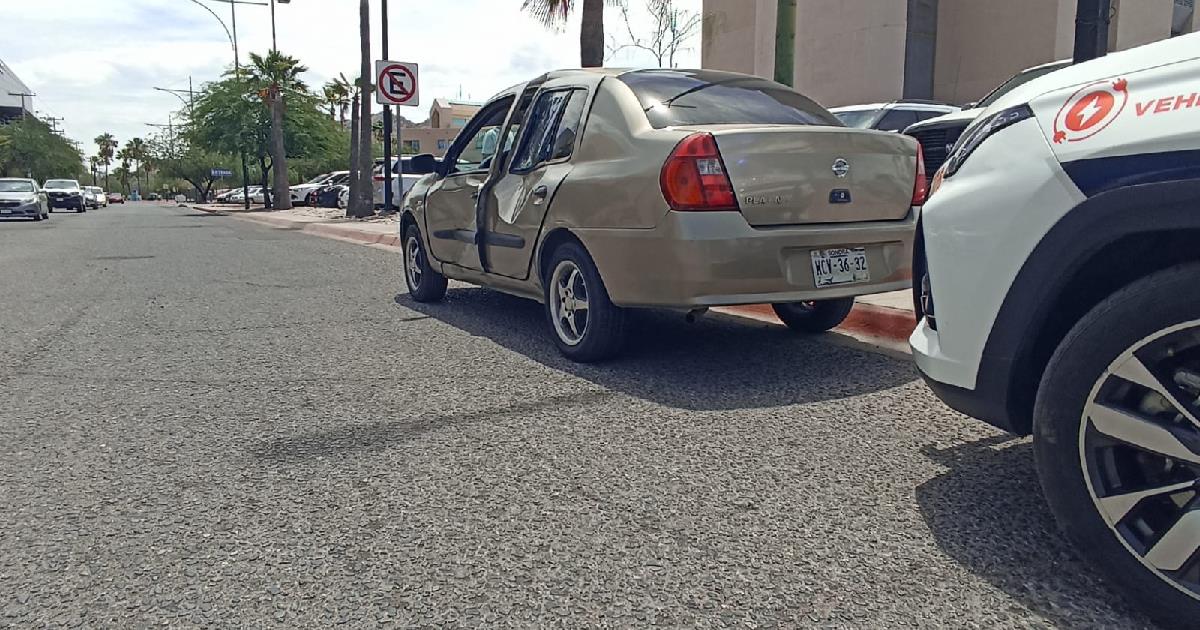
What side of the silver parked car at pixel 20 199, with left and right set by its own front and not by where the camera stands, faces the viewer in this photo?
front

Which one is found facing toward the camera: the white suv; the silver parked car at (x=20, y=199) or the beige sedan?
the silver parked car

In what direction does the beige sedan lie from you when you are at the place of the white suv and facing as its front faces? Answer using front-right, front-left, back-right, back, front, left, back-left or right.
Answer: front-right

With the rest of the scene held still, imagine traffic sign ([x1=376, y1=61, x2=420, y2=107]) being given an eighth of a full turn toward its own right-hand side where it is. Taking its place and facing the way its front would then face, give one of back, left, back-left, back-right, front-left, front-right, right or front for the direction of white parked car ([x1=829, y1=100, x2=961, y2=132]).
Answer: left

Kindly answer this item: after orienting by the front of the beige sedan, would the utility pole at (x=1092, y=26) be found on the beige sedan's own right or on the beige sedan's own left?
on the beige sedan's own right

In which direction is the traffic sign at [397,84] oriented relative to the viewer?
toward the camera

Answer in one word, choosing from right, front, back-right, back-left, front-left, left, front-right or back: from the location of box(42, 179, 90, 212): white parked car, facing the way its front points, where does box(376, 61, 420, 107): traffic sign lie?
front

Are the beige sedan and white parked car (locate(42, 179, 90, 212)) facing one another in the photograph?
yes

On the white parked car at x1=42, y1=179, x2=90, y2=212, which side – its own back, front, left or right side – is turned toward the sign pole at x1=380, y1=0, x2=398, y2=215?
front

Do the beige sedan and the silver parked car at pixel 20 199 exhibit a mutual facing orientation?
yes

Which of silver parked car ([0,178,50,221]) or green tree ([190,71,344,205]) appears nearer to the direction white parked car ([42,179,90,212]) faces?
the silver parked car

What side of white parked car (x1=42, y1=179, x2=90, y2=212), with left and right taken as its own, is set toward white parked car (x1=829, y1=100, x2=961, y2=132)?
front

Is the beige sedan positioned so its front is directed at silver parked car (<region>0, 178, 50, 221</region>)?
yes

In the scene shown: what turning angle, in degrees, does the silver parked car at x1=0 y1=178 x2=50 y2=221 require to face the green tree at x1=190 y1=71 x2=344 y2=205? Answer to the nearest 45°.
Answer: approximately 135° to its left

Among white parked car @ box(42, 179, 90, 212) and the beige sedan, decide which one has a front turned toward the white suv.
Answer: the white parked car

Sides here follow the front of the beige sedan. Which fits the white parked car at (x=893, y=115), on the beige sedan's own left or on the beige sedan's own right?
on the beige sedan's own right
